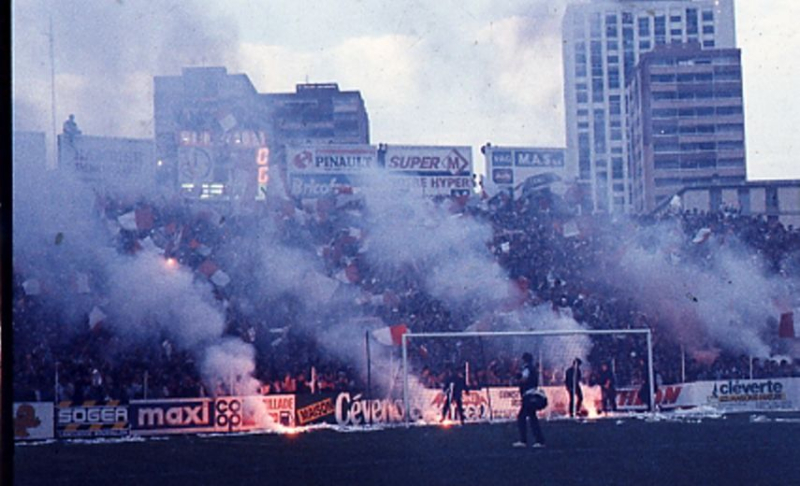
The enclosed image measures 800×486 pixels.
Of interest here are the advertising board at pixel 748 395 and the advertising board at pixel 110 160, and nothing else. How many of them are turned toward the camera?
2

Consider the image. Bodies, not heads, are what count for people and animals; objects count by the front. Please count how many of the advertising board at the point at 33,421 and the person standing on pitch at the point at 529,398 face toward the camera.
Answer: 1

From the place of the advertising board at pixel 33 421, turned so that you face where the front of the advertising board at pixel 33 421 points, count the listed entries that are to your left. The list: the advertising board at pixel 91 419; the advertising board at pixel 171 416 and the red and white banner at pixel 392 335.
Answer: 3

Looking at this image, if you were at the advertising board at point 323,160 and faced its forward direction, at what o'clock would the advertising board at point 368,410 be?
the advertising board at point 368,410 is roughly at 12 o'clock from the advertising board at point 323,160.

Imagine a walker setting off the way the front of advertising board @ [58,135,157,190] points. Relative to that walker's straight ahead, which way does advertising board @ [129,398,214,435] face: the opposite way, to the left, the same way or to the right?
the same way

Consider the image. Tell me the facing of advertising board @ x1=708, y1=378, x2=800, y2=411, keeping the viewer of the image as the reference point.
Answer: facing the viewer

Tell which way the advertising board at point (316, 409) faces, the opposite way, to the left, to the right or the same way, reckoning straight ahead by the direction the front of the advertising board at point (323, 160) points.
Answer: the same way

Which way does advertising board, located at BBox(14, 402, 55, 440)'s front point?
toward the camera

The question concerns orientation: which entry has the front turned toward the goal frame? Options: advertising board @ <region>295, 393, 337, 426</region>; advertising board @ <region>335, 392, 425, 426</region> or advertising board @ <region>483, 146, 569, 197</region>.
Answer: advertising board @ <region>483, 146, 569, 197</region>

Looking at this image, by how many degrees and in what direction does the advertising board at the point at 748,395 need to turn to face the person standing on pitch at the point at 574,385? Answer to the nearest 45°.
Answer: approximately 45° to its right

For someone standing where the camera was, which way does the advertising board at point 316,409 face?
facing the viewer

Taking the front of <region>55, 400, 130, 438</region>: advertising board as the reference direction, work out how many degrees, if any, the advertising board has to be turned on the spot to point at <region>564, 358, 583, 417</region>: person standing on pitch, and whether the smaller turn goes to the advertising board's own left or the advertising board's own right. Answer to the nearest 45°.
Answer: approximately 90° to the advertising board's own left

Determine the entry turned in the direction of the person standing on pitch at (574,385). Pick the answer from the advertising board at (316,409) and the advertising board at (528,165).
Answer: the advertising board at (528,165)

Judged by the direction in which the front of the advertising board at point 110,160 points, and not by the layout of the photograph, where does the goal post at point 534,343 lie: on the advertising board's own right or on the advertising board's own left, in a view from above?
on the advertising board's own left

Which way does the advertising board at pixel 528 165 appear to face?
toward the camera

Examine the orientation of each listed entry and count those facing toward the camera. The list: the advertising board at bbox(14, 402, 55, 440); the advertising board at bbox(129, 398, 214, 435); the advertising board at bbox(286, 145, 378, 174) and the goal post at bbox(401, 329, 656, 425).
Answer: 4

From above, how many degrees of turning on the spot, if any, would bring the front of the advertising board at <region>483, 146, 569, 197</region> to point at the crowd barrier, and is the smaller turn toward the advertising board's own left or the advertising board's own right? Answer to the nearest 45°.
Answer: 0° — it already faces it

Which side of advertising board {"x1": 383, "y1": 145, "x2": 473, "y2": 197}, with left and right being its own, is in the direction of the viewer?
front

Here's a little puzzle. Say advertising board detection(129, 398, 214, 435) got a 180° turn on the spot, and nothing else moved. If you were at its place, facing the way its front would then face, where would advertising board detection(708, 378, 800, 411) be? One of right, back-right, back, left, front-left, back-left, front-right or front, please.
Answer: right
